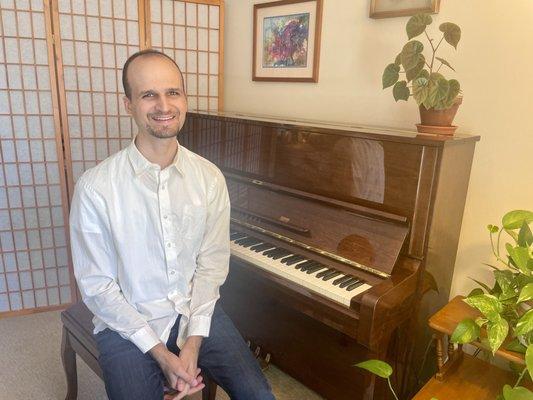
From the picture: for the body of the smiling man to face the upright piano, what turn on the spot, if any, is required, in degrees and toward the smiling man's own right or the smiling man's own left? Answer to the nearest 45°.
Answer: approximately 90° to the smiling man's own left

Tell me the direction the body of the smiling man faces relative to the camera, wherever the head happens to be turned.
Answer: toward the camera

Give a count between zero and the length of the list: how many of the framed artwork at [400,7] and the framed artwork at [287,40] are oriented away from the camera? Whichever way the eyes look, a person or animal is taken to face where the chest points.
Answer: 0

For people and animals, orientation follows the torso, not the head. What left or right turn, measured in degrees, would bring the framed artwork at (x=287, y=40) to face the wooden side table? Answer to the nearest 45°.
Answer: approximately 90° to its left

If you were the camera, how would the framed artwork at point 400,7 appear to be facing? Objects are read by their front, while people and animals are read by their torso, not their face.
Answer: facing the viewer and to the left of the viewer

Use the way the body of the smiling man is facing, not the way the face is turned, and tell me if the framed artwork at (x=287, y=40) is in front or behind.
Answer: behind

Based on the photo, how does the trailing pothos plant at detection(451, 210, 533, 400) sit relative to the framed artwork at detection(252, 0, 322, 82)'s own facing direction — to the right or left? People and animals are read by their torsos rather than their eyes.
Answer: on its left

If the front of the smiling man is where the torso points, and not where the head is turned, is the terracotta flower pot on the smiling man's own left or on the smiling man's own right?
on the smiling man's own left

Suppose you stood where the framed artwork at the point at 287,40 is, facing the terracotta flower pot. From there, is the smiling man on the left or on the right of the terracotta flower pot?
right

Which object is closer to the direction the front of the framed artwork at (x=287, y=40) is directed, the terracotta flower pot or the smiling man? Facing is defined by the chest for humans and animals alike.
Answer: the smiling man
